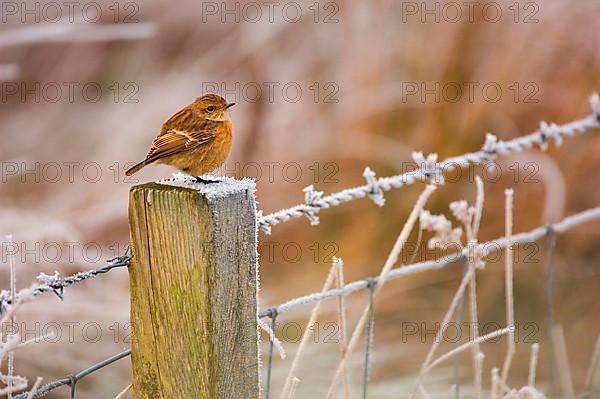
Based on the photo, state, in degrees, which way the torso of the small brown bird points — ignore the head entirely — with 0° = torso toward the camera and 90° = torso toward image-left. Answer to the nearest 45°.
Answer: approximately 270°
